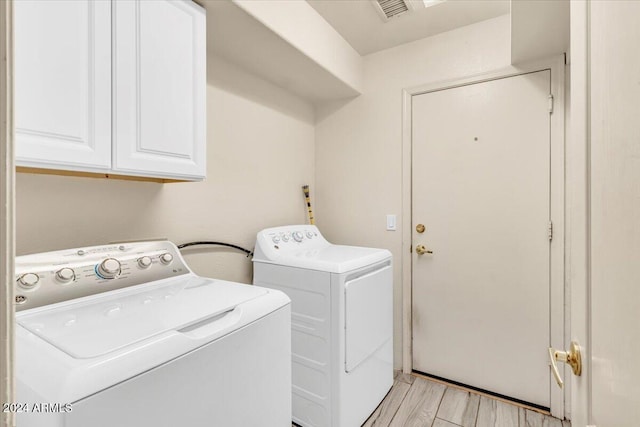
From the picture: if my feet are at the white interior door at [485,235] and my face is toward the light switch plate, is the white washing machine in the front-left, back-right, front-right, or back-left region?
front-left

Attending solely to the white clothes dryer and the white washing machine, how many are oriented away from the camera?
0

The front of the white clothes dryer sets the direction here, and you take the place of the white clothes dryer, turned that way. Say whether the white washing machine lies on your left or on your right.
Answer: on your right

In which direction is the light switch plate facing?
toward the camera

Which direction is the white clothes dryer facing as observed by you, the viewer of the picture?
facing the viewer and to the right of the viewer

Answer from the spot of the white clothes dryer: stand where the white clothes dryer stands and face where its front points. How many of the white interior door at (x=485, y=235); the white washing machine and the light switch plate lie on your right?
1

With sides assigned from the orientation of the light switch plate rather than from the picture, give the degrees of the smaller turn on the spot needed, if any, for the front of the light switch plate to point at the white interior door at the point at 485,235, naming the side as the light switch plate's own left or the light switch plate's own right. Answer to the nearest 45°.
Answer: approximately 90° to the light switch plate's own left

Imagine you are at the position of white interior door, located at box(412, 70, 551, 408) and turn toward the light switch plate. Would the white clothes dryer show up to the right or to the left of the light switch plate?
left

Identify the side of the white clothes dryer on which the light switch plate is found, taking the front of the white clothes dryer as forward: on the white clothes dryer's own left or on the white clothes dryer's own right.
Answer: on the white clothes dryer's own left

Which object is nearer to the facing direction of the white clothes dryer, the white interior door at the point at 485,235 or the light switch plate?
the white interior door
